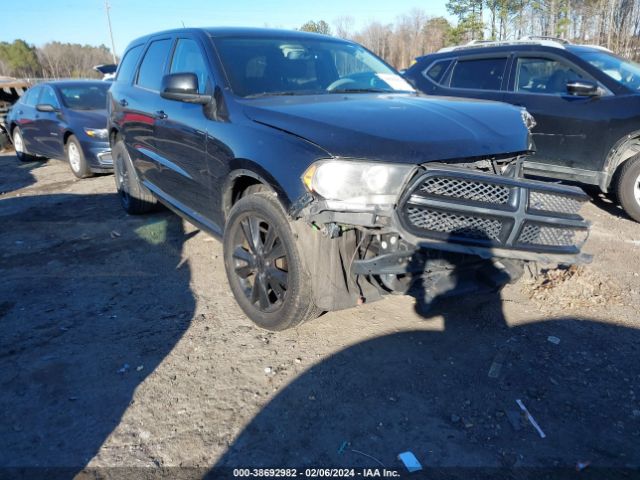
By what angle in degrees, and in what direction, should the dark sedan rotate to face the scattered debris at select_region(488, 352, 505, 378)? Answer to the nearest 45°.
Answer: approximately 45° to its right

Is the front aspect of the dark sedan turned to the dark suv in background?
yes

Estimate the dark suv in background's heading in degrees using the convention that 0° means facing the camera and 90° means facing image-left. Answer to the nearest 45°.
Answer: approximately 315°

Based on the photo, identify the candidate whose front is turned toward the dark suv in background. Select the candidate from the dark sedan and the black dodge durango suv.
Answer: the dark sedan

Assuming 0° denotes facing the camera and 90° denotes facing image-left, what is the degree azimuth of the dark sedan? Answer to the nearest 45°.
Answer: approximately 315°

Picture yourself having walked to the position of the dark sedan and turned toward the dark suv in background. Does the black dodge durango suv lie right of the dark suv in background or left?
right

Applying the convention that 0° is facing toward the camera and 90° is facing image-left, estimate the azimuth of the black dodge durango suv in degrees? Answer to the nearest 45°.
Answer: approximately 315°

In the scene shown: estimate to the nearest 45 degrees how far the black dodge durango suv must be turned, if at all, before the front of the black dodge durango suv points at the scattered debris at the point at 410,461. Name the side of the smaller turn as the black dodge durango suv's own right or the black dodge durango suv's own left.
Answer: approximately 45° to the black dodge durango suv's own right
